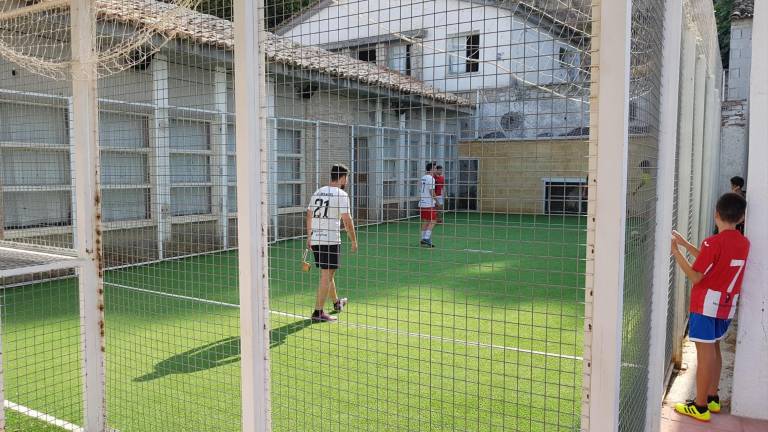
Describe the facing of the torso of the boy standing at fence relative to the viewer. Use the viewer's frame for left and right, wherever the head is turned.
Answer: facing away from the viewer and to the left of the viewer

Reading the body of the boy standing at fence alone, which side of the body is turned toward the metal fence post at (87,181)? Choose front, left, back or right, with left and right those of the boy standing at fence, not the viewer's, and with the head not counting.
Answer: left

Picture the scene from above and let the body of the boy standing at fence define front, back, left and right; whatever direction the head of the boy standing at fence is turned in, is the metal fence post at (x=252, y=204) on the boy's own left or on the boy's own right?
on the boy's own left
